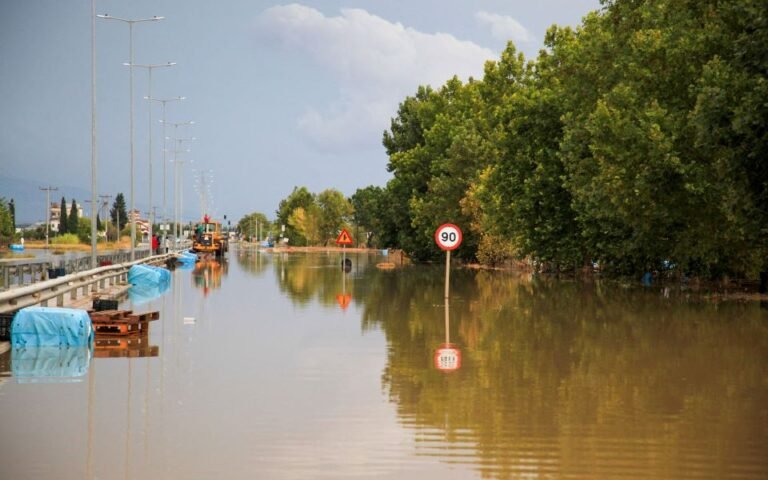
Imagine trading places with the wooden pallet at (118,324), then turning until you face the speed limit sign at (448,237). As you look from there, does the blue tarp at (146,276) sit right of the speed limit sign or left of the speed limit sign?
left

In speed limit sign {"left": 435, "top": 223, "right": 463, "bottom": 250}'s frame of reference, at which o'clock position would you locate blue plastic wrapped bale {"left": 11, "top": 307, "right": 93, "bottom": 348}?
The blue plastic wrapped bale is roughly at 1 o'clock from the speed limit sign.

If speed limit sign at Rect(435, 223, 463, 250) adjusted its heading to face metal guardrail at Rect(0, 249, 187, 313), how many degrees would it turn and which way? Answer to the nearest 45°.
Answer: approximately 45° to its right

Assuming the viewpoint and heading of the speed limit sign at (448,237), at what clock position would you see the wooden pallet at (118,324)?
The wooden pallet is roughly at 1 o'clock from the speed limit sign.

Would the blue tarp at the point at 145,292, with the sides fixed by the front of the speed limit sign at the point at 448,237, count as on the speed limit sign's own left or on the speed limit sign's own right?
on the speed limit sign's own right

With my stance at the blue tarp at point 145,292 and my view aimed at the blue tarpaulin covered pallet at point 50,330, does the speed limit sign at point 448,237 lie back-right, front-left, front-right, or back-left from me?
front-left

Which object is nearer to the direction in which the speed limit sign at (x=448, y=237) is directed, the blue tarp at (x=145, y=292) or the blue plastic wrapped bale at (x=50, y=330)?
the blue plastic wrapped bale

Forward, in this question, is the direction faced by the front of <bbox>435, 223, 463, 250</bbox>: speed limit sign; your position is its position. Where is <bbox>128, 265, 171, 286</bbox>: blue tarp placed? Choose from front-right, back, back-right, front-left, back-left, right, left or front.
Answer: back-right

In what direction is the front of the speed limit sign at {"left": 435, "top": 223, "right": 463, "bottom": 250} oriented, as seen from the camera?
facing the viewer
